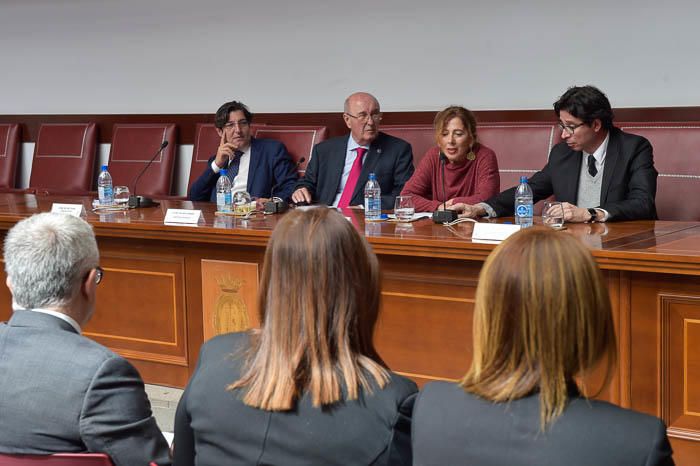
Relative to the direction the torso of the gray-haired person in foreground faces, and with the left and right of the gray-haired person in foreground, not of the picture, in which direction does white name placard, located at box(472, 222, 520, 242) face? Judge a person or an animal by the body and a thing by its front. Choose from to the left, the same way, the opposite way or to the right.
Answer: the opposite way

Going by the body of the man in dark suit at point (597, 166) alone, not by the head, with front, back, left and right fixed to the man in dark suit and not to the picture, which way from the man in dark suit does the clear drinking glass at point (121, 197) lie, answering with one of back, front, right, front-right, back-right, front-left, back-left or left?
front-right

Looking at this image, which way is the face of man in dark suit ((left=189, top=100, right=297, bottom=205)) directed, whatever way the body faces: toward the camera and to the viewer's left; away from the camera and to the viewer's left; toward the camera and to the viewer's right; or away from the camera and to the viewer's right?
toward the camera and to the viewer's right

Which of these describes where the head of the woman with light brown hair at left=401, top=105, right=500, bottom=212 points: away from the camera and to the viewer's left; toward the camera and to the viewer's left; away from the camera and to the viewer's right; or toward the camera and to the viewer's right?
toward the camera and to the viewer's left

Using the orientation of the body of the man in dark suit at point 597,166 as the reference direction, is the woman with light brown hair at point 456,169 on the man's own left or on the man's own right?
on the man's own right

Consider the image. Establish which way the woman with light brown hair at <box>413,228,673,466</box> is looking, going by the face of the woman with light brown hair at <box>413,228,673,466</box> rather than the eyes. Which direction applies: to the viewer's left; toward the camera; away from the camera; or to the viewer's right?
away from the camera

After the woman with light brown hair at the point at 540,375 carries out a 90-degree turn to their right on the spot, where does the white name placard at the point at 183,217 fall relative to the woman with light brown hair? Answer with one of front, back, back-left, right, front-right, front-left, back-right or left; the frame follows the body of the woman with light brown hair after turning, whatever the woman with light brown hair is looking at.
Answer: back-left

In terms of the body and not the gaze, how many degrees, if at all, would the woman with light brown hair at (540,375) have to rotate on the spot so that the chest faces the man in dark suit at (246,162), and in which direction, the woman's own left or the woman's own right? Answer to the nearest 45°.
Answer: approximately 45° to the woman's own left

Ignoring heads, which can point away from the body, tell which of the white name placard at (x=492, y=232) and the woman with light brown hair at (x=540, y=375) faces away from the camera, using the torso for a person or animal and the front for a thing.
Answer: the woman with light brown hair

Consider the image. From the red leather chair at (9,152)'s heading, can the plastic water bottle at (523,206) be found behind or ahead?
ahead

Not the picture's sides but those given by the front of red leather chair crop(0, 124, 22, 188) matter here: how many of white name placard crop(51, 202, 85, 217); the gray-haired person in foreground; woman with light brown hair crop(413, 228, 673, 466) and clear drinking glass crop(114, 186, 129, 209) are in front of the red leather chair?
4
